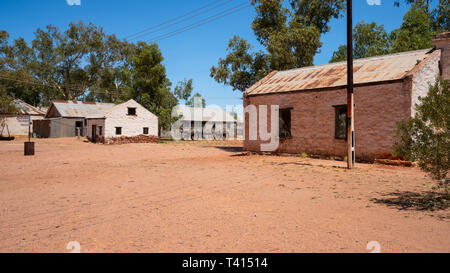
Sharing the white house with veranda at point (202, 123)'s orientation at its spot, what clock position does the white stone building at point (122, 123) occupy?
The white stone building is roughly at 1 o'clock from the white house with veranda.

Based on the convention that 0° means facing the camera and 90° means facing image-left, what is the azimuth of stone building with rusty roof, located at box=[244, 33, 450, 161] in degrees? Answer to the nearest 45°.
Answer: approximately 45°

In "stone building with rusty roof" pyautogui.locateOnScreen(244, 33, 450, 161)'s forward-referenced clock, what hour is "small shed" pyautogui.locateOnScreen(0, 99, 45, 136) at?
The small shed is roughly at 2 o'clock from the stone building with rusty roof.

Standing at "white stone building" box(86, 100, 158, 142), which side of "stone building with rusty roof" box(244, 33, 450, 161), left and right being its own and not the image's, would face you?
right

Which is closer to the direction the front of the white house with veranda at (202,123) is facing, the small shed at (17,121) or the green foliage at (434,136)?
the green foliage

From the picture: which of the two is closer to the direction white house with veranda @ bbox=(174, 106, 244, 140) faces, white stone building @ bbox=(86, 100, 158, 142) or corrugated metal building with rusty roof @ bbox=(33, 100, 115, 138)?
the white stone building

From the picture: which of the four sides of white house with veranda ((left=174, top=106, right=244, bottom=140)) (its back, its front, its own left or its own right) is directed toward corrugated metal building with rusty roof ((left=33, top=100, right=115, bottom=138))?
right

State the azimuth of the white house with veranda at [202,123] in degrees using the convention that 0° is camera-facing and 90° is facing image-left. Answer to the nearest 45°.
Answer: approximately 0°

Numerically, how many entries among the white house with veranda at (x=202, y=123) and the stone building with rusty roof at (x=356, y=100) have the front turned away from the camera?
0

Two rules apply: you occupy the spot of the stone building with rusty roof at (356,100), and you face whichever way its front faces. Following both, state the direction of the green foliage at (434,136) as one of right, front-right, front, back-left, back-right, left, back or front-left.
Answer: front-left

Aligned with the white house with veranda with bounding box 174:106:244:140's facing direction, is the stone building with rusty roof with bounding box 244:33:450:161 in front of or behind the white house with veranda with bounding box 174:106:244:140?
in front
